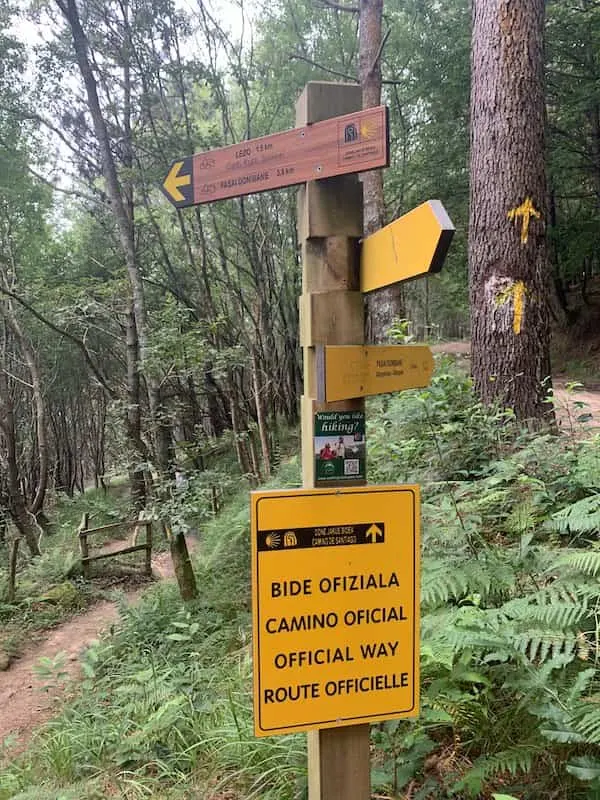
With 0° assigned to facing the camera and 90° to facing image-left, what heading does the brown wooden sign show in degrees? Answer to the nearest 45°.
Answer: approximately 45°

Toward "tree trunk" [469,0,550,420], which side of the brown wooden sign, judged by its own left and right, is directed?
back

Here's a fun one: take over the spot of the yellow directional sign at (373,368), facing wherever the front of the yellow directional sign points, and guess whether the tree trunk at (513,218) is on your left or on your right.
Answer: on your left

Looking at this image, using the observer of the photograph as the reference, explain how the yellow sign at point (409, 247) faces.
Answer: facing the viewer and to the left of the viewer

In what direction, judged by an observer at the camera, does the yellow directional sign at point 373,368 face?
facing the viewer and to the right of the viewer

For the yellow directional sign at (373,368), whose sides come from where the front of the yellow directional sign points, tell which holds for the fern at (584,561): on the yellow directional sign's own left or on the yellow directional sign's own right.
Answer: on the yellow directional sign's own left
